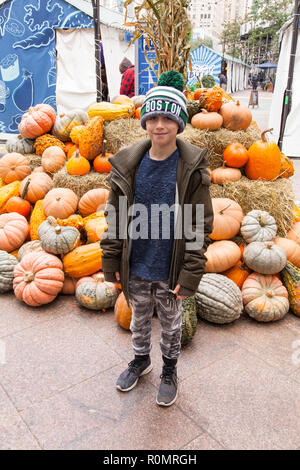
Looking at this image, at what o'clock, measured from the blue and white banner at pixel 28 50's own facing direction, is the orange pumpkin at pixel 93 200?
The orange pumpkin is roughly at 12 o'clock from the blue and white banner.

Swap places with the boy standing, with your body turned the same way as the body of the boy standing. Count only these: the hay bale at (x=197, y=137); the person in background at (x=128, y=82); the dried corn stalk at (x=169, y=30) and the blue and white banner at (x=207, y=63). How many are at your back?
4

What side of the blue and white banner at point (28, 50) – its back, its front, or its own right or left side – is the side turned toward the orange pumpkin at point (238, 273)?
front

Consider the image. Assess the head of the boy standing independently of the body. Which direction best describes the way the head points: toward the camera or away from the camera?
toward the camera

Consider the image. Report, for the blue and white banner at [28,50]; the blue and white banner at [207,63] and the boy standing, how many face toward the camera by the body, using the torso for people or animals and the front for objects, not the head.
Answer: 3

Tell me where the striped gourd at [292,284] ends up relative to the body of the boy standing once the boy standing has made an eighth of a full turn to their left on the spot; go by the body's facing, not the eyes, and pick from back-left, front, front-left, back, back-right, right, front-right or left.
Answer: left

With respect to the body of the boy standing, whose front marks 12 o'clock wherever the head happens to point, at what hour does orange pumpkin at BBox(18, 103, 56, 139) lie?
The orange pumpkin is roughly at 5 o'clock from the boy standing.

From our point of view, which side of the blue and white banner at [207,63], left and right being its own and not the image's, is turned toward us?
front

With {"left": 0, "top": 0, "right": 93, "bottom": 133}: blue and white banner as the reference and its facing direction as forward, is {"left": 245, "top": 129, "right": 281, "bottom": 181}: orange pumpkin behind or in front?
in front

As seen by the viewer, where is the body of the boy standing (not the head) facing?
toward the camera

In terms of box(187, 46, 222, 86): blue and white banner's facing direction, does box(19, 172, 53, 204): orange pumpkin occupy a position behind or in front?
in front

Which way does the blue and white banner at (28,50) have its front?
toward the camera

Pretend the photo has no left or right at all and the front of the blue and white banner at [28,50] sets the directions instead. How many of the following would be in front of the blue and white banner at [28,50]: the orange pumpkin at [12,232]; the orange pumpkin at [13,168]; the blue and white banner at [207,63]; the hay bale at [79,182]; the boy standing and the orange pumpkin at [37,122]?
5

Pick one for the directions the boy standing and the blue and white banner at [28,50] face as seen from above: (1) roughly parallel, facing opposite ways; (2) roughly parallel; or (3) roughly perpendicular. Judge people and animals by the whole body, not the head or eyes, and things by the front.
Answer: roughly parallel
